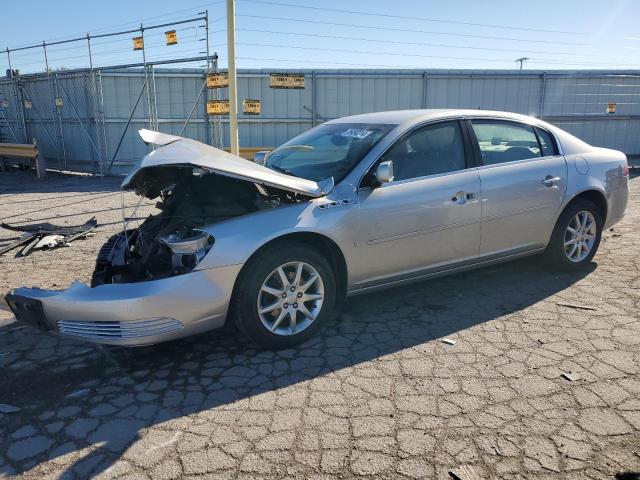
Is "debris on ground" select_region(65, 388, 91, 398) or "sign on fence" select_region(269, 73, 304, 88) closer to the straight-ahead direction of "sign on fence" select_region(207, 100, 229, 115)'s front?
the debris on ground

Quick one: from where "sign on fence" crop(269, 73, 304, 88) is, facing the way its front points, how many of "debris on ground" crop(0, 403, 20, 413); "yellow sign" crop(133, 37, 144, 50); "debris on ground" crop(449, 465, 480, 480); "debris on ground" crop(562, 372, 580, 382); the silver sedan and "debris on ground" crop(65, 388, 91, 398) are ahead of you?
5

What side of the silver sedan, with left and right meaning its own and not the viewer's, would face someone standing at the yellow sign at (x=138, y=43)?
right

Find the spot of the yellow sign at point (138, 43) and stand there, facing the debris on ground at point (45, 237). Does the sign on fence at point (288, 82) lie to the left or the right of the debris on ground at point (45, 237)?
left

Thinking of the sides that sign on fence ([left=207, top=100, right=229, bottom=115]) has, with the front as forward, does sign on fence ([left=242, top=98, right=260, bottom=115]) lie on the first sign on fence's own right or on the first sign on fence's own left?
on the first sign on fence's own left

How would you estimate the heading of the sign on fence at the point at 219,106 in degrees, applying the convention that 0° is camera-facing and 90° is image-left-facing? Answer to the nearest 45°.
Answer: approximately 0°

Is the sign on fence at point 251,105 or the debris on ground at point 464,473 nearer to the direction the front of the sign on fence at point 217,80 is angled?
the debris on ground

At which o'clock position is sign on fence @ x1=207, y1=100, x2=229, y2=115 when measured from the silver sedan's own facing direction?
The sign on fence is roughly at 4 o'clock from the silver sedan.

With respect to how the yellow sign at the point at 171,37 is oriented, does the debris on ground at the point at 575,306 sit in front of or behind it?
in front

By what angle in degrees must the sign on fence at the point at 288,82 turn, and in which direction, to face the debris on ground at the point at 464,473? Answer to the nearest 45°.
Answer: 0° — it already faces it

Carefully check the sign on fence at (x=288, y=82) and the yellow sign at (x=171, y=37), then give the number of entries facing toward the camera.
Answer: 2

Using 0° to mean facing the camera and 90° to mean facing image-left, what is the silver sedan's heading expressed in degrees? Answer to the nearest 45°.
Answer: approximately 45°

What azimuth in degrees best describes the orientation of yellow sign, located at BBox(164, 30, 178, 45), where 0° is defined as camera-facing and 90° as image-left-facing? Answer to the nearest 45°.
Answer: approximately 0°
